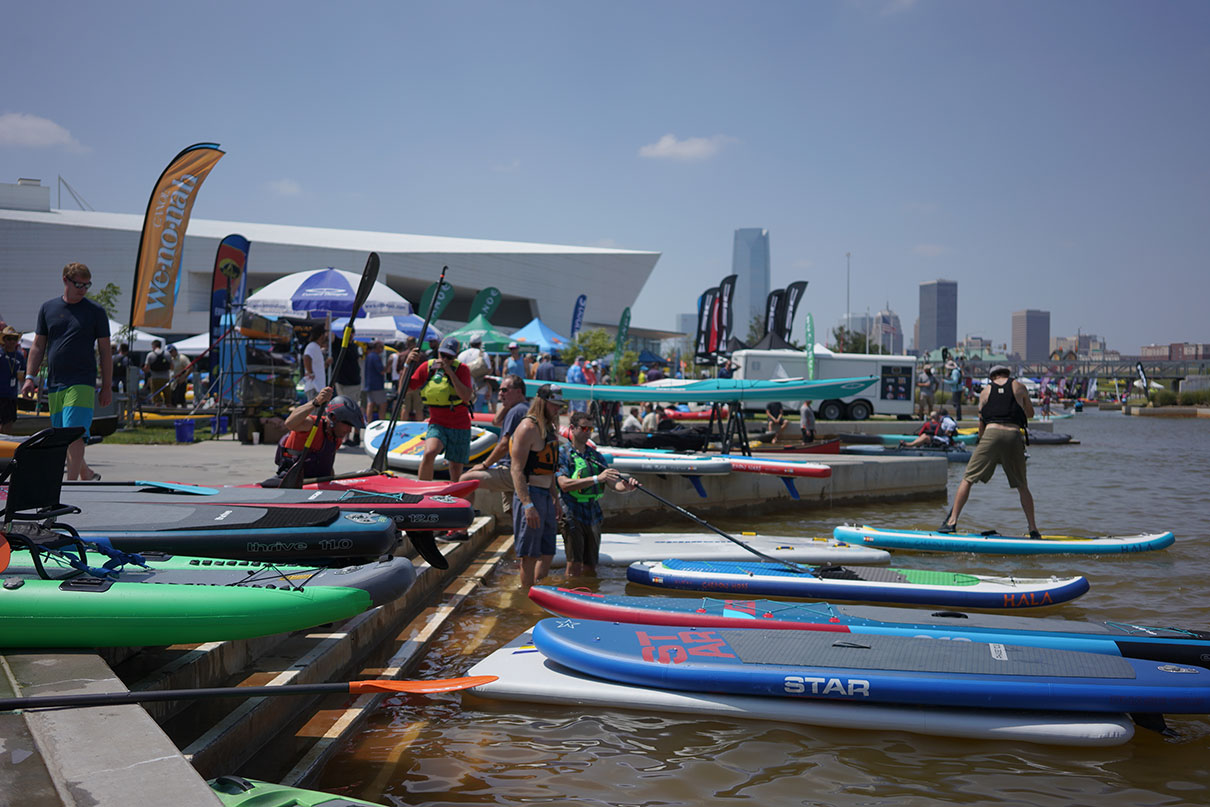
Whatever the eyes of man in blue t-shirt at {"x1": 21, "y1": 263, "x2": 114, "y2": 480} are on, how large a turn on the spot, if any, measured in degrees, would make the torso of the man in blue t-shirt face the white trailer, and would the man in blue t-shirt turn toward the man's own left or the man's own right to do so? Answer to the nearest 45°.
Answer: approximately 135° to the man's own left

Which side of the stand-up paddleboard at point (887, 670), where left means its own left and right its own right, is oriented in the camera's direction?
left

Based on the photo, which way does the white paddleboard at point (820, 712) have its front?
to the viewer's left

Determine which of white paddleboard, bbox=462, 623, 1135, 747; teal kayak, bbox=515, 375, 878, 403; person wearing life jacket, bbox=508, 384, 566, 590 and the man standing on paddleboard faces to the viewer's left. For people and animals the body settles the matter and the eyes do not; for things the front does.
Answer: the white paddleboard

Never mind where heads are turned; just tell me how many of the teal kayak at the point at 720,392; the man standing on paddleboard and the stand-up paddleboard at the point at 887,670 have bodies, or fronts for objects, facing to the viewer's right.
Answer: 1

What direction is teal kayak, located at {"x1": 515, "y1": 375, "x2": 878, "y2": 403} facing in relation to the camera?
to the viewer's right

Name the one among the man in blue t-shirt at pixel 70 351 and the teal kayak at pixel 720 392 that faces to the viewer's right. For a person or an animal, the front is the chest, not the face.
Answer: the teal kayak
